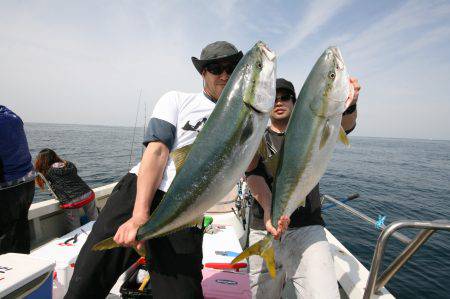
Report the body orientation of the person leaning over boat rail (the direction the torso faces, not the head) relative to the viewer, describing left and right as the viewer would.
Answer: facing away from the viewer and to the left of the viewer

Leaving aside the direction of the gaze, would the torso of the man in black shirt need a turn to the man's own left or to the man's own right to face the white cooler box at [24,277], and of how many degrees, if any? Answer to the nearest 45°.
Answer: approximately 45° to the man's own right

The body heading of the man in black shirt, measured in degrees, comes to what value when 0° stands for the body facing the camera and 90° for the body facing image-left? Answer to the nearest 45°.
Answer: approximately 0°

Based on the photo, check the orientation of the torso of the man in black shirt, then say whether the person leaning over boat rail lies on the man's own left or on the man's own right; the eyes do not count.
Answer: on the man's own right

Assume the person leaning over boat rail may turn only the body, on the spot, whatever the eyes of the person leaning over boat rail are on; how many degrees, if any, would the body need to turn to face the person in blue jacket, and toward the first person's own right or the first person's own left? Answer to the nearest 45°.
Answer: approximately 90° to the first person's own left

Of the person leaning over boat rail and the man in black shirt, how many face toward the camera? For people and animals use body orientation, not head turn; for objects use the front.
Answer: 1

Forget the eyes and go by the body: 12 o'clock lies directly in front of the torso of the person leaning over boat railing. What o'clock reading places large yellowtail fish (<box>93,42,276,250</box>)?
The large yellowtail fish is roughly at 7 o'clock from the person leaning over boat railing.
